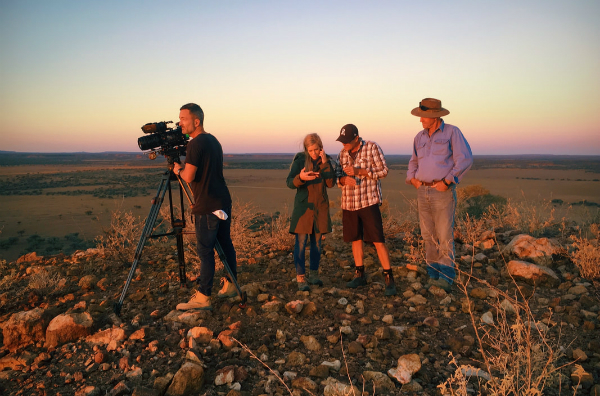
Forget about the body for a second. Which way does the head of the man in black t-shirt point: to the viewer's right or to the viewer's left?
to the viewer's left

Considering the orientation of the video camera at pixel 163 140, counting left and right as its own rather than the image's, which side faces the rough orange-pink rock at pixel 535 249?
back

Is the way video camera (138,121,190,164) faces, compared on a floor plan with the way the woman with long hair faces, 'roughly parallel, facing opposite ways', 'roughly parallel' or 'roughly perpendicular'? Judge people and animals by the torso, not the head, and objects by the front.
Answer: roughly perpendicular

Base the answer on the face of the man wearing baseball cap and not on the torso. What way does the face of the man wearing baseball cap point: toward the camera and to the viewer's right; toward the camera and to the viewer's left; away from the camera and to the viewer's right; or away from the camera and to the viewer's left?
toward the camera and to the viewer's left

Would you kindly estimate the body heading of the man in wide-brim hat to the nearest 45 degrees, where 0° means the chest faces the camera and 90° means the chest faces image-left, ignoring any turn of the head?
approximately 45°

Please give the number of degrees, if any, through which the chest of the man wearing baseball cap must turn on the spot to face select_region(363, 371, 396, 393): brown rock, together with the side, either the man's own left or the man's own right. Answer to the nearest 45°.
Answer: approximately 45° to the man's own left

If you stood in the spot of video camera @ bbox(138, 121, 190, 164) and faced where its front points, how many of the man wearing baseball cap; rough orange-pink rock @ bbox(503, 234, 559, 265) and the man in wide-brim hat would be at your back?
3

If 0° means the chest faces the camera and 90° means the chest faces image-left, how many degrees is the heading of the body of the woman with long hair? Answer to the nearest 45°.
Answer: approximately 0°

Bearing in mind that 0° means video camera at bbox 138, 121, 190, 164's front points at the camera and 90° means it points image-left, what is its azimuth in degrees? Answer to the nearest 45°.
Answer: approximately 90°

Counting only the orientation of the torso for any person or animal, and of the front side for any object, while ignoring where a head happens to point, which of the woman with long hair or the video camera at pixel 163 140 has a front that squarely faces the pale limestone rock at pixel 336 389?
the woman with long hair

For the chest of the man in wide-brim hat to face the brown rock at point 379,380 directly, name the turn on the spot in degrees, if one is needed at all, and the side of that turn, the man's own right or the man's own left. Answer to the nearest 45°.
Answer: approximately 45° to the man's own left

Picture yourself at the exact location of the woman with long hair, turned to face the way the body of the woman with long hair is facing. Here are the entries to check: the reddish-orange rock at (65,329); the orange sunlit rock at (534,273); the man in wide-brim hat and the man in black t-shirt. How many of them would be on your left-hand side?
2

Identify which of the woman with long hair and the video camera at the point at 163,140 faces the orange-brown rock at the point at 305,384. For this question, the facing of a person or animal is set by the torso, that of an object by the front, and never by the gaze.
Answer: the woman with long hair

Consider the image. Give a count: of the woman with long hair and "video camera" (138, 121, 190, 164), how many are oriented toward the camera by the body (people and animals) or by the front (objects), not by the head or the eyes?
1
